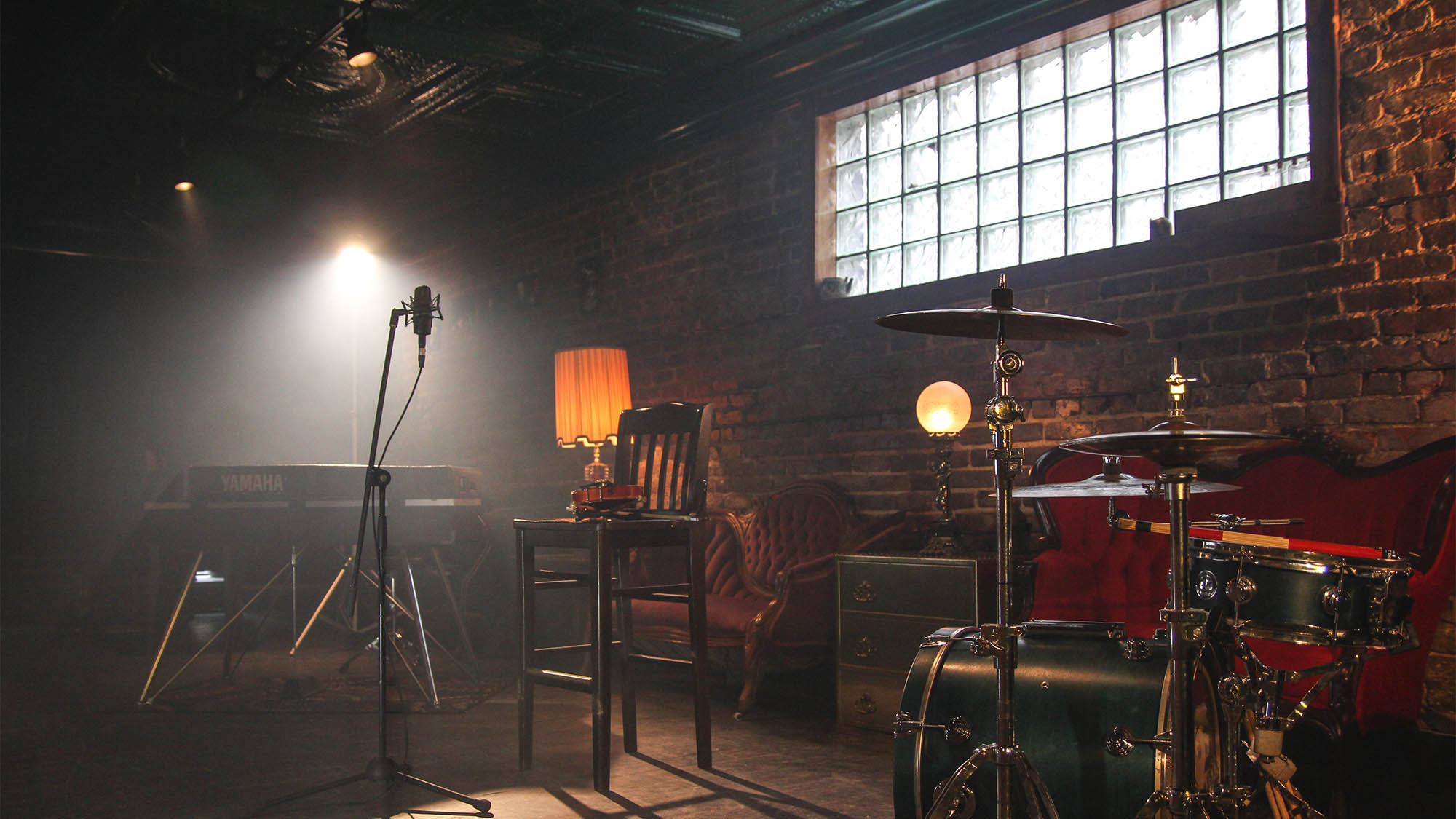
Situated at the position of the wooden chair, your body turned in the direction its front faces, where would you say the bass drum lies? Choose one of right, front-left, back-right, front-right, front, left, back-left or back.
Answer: left

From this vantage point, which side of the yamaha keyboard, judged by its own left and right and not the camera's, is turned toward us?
back

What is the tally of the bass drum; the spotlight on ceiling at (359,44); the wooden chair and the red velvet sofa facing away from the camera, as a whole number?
0

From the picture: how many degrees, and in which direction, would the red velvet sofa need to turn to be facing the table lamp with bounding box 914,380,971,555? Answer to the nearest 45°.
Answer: approximately 45° to its right

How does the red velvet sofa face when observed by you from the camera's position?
facing the viewer and to the left of the viewer

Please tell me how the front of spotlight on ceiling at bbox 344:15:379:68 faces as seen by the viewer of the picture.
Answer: facing the viewer and to the right of the viewer

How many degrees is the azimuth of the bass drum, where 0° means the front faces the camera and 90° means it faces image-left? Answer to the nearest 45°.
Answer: approximately 90°

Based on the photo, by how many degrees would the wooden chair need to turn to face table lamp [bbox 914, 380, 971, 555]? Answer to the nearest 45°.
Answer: approximately 180°

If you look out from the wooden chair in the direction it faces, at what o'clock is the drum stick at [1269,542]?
The drum stick is roughly at 9 o'clock from the wooden chair.

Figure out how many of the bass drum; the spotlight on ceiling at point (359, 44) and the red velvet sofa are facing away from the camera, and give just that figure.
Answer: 0

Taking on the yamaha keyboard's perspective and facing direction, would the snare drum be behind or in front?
behind

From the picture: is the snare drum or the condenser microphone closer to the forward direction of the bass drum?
the condenser microphone

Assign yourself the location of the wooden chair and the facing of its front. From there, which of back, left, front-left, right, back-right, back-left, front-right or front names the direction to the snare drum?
left
